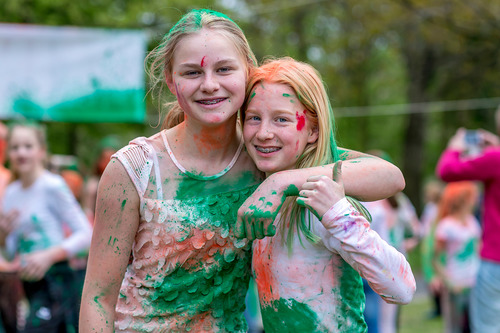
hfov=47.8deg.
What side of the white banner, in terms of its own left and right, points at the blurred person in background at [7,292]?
front

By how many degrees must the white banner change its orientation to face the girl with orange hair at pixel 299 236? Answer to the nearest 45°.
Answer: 0° — it already faces them

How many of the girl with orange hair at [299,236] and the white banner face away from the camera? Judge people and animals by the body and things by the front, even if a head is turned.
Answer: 0

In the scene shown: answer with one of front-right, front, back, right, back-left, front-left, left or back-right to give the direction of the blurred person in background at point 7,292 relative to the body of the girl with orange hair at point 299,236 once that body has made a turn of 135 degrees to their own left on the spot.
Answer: back-left

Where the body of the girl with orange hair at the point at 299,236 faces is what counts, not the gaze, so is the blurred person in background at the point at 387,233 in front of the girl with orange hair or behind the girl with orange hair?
behind

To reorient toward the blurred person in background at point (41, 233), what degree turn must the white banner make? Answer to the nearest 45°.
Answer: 0° — it already faces them

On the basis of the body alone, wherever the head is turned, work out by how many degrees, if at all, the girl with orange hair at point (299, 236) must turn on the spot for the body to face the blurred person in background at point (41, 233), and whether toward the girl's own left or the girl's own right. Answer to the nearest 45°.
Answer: approximately 90° to the girl's own right

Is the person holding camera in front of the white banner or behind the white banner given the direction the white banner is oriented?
in front

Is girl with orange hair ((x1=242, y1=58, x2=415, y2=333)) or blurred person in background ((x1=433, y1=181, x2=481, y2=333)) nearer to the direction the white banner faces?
the girl with orange hair

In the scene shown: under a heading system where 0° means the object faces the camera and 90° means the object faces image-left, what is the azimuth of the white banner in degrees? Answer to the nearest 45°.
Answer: approximately 0°
